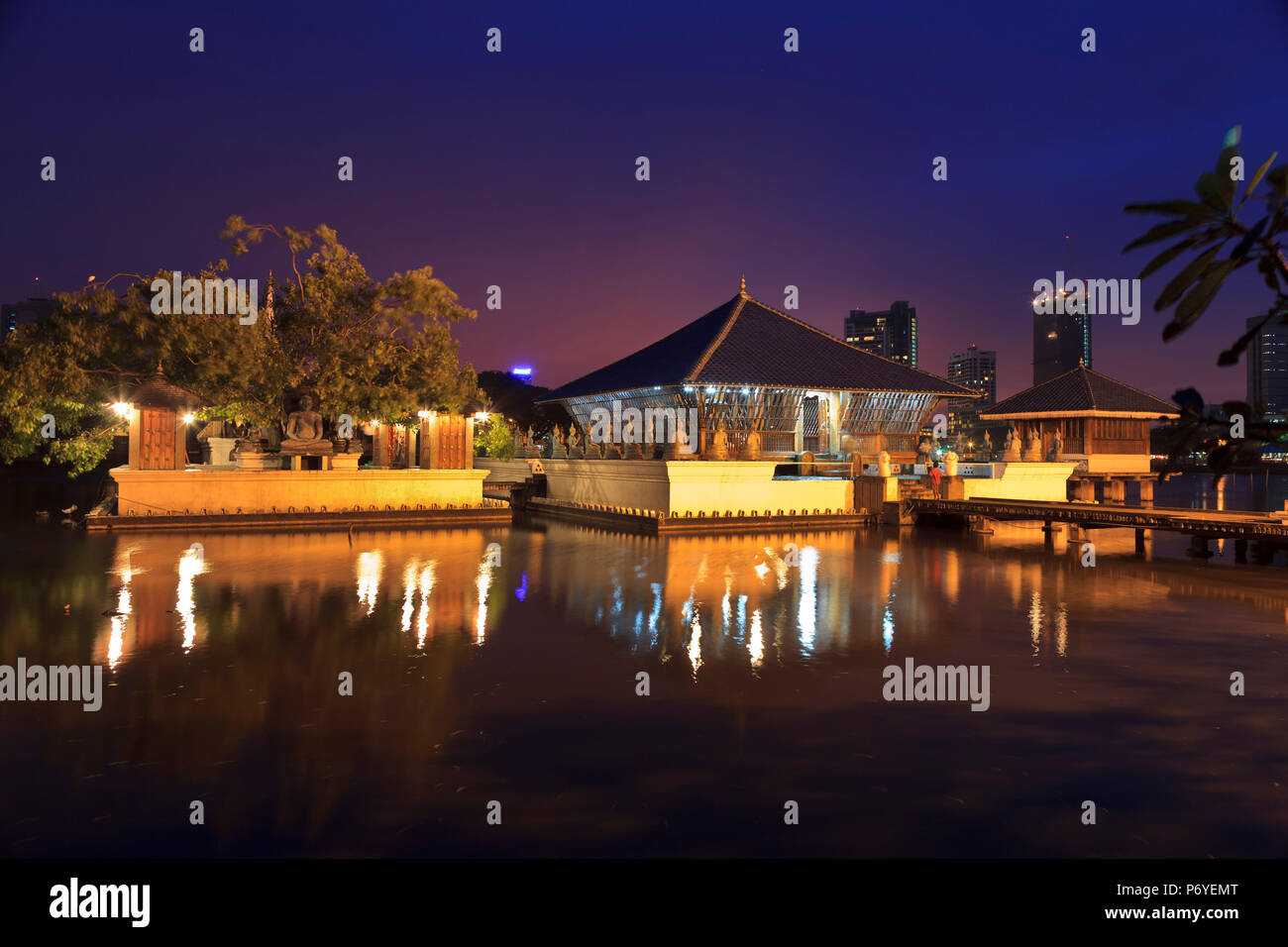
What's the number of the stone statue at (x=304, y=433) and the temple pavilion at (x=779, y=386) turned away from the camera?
0

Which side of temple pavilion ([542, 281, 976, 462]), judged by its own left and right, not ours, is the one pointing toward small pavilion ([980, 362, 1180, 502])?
left

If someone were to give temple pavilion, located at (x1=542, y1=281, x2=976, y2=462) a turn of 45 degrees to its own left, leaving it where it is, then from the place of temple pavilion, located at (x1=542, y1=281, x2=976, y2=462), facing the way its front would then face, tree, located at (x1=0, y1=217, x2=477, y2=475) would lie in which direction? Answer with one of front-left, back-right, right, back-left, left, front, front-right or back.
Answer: back-right

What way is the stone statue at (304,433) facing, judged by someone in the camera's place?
facing the viewer

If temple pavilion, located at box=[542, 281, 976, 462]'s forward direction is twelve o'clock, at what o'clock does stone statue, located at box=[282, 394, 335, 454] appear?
The stone statue is roughly at 3 o'clock from the temple pavilion.

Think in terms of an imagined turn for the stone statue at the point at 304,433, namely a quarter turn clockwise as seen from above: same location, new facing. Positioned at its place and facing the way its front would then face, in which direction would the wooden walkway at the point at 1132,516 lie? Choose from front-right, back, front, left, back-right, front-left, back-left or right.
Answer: back-left

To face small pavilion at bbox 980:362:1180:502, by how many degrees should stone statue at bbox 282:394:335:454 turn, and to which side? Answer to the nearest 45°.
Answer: approximately 90° to its left

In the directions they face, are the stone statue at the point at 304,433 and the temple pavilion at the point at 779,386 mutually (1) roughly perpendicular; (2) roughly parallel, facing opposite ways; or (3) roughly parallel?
roughly parallel

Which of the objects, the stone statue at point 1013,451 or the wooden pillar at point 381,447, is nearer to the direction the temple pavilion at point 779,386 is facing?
the stone statue

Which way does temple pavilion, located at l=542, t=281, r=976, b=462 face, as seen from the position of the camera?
facing the viewer and to the right of the viewer

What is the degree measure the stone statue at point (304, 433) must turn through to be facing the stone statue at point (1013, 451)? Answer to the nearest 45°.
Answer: approximately 90° to its left

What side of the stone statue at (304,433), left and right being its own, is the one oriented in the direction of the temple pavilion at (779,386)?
left
